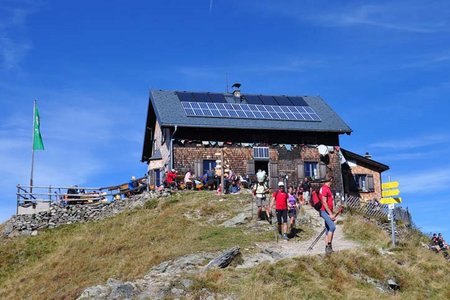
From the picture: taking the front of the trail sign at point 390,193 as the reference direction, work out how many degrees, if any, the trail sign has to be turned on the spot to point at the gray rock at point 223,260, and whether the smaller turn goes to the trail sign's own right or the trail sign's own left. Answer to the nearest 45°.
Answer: approximately 45° to the trail sign's own right

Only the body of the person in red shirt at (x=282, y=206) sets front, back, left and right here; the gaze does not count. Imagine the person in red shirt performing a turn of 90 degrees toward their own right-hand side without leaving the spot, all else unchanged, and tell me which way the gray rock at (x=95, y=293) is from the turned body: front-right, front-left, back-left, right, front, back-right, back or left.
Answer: front-left

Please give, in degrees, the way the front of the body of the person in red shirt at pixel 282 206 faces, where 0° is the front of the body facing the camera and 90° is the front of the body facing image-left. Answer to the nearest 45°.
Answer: approximately 0°

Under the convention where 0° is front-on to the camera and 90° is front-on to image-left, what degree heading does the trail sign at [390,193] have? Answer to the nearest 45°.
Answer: approximately 0°

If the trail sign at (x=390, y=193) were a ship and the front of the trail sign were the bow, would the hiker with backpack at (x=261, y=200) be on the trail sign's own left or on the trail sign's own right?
on the trail sign's own right

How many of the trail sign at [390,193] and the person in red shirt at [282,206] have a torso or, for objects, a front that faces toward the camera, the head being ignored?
2
